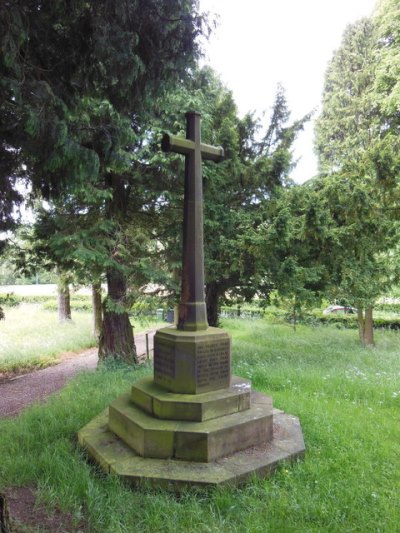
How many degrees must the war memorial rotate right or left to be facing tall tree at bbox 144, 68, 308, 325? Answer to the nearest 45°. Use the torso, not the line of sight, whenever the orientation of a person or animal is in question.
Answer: approximately 135° to its left

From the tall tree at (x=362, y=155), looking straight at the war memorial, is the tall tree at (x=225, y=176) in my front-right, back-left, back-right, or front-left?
front-right

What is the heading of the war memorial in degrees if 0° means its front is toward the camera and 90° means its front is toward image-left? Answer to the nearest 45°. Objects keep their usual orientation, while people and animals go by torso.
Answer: approximately 315°

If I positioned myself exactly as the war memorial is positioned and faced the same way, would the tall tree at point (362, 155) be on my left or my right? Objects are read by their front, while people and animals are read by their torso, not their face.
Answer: on my left
